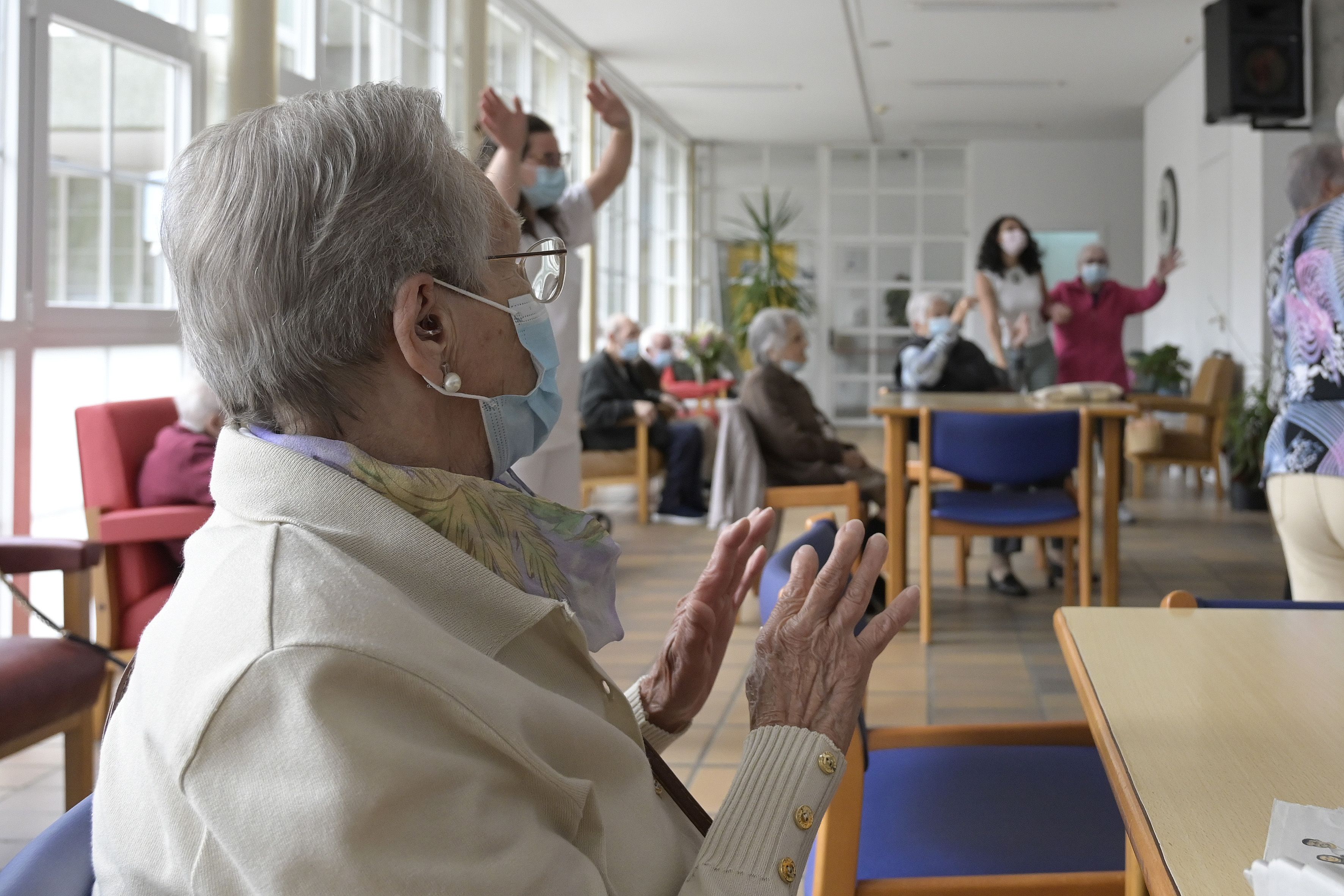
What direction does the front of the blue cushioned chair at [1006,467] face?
away from the camera

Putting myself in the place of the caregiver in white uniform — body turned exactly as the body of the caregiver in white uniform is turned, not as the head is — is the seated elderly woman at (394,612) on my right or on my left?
on my right

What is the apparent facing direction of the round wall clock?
to the viewer's left

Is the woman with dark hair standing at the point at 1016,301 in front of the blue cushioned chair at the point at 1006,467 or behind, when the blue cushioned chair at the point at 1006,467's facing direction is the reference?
in front

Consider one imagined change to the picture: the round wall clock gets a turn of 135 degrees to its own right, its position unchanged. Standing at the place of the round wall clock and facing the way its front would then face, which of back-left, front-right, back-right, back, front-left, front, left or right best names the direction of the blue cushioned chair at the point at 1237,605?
back-right

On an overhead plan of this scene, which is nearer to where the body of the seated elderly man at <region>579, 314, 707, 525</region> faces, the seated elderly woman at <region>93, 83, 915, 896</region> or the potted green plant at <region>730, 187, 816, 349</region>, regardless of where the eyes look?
the seated elderly woman

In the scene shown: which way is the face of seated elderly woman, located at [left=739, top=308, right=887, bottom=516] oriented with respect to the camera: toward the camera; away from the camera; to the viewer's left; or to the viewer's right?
to the viewer's right

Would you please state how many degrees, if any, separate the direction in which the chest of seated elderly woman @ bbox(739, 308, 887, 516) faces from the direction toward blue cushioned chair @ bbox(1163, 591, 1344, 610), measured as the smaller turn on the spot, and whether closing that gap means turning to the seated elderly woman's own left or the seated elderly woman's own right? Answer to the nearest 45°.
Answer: approximately 90° to the seated elderly woman's own right

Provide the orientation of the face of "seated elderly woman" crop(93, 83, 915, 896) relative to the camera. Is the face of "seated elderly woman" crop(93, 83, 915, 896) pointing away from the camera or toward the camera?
away from the camera

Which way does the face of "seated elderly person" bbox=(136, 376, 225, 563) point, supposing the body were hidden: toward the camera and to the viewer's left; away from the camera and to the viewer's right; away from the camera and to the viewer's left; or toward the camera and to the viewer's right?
away from the camera and to the viewer's right

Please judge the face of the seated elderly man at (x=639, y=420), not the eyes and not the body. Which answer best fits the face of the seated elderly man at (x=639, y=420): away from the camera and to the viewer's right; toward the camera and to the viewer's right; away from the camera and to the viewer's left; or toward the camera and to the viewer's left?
toward the camera and to the viewer's right

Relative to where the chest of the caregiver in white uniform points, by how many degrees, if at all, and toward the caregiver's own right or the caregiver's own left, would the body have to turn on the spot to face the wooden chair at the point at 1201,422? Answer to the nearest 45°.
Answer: approximately 90° to the caregiver's own left

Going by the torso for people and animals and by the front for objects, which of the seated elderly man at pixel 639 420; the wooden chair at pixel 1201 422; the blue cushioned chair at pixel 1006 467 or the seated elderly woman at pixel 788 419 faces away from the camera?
the blue cushioned chair

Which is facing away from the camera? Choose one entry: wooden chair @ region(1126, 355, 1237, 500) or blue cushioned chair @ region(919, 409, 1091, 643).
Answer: the blue cushioned chair
